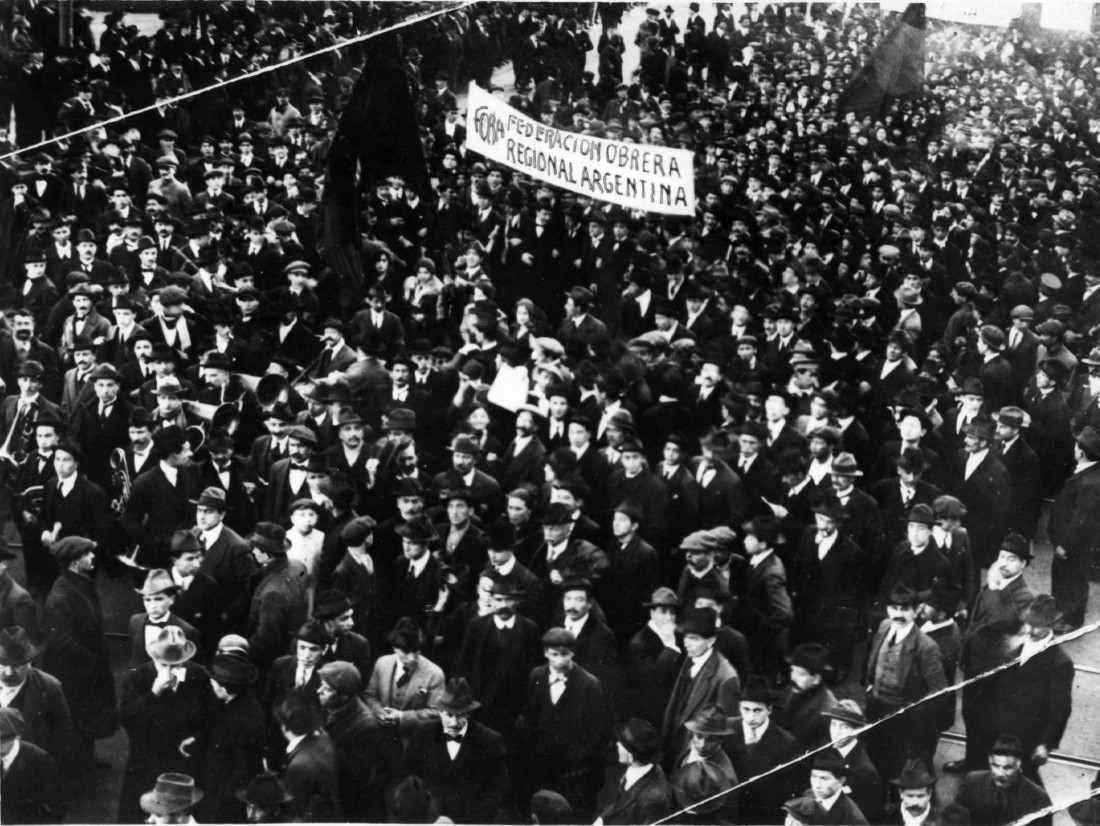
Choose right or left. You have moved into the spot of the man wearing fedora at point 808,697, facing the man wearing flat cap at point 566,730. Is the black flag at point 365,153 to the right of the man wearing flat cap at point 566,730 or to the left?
right

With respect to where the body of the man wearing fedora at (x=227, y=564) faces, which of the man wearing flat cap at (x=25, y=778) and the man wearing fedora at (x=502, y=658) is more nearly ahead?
the man wearing flat cap

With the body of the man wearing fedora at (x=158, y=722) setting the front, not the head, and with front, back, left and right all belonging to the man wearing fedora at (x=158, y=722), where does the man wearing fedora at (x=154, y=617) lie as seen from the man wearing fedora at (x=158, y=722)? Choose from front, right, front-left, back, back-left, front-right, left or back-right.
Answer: back

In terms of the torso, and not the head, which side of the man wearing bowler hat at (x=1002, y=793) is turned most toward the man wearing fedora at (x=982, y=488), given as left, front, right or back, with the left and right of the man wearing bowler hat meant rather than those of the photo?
back

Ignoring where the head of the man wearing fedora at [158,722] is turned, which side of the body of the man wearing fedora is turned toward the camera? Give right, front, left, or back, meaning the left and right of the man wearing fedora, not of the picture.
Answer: front

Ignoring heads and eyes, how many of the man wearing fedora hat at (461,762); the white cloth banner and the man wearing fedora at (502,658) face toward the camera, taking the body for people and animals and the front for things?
3

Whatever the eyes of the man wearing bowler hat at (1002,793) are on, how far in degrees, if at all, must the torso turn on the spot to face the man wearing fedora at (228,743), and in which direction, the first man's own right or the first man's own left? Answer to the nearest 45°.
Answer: approximately 90° to the first man's own right

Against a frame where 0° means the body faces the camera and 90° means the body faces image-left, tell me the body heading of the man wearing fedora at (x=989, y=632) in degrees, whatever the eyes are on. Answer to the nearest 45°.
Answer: approximately 45°

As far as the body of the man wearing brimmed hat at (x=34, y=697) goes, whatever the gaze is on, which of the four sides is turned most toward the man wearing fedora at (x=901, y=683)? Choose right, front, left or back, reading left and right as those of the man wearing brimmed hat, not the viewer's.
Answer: left

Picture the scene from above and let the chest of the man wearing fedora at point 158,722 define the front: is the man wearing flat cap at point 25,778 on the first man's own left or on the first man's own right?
on the first man's own right

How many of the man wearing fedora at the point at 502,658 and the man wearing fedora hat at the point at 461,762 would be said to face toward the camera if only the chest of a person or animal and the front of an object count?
2

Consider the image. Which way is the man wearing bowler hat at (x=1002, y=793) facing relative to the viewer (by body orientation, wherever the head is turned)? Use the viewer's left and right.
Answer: facing the viewer

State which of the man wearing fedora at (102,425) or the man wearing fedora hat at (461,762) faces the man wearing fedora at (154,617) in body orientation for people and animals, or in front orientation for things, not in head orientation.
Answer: the man wearing fedora at (102,425)

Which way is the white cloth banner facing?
toward the camera

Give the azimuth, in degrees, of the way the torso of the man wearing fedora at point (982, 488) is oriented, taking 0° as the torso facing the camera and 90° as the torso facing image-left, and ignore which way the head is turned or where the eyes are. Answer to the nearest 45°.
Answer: approximately 45°

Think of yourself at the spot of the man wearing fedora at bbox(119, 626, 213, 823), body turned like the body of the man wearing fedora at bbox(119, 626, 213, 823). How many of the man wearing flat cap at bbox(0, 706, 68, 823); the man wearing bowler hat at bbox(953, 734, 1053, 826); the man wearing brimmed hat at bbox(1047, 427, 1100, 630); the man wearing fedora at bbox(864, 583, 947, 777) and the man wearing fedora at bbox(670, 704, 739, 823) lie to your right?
1

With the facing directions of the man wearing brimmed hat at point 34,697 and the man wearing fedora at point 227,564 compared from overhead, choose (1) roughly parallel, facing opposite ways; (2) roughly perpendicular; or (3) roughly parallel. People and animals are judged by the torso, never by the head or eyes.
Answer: roughly parallel

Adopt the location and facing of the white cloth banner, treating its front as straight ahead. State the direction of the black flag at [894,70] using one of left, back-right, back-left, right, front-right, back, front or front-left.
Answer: left

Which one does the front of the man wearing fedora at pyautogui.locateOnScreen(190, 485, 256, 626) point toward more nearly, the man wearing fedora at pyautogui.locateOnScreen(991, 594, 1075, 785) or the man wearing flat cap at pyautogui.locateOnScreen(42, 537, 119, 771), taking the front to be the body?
the man wearing flat cap
